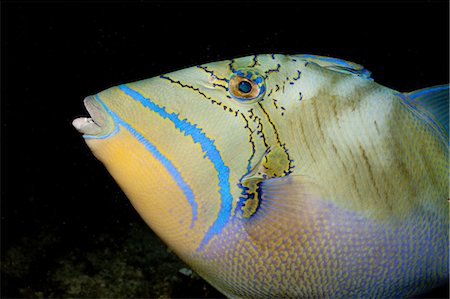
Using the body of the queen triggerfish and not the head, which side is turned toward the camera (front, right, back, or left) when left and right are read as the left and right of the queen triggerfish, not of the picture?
left
